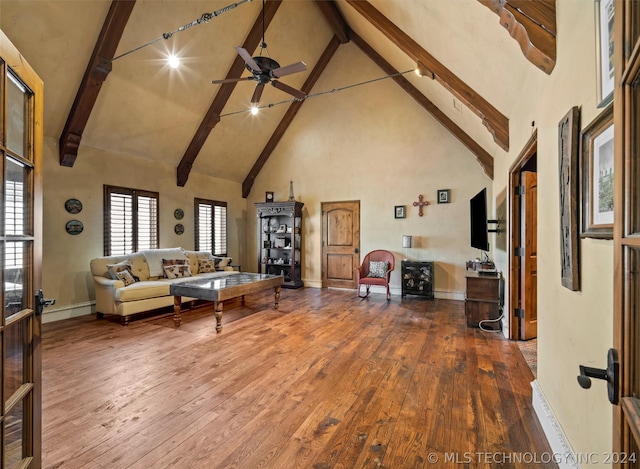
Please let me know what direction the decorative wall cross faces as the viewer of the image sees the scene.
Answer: facing the viewer

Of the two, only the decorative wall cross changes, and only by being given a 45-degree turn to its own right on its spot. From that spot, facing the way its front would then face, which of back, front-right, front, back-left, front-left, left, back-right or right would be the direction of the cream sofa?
front

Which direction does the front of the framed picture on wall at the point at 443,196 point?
toward the camera

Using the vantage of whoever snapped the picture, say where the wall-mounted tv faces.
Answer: facing to the left of the viewer

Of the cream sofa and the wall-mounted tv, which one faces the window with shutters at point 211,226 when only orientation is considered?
the wall-mounted tv

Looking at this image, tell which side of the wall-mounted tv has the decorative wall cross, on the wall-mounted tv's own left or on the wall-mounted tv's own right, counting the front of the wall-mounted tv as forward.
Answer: on the wall-mounted tv's own right

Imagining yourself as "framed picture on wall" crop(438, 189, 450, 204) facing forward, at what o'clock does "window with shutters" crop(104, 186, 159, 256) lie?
The window with shutters is roughly at 2 o'clock from the framed picture on wall.

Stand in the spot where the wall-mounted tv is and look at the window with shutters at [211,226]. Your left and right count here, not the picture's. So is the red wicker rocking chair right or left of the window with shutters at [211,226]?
right

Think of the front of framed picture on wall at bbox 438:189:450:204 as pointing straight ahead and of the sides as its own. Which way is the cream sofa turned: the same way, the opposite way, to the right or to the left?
to the left

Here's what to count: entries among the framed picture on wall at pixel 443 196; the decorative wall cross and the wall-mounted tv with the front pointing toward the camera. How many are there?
2

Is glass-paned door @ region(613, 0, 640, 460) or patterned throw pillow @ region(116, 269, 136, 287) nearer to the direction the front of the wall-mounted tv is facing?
the patterned throw pillow

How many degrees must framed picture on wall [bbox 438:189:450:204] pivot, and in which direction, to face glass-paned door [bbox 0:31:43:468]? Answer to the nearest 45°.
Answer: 0° — it already faces it

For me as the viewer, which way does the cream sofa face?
facing the viewer and to the right of the viewer

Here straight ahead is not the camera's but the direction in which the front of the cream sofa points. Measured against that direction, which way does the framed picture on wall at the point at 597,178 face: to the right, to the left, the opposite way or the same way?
the opposite way

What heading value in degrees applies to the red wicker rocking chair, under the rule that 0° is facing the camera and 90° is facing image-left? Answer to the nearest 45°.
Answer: approximately 45°

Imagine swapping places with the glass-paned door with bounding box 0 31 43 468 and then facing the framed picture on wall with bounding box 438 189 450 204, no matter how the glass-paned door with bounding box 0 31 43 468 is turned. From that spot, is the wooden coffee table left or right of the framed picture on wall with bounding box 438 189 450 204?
left

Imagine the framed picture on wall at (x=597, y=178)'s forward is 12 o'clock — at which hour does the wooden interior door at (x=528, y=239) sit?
The wooden interior door is roughly at 4 o'clock from the framed picture on wall.
